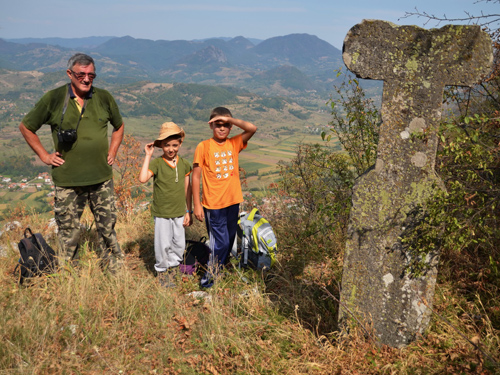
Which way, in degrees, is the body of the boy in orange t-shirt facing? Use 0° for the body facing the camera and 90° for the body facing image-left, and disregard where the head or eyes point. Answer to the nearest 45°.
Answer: approximately 0°

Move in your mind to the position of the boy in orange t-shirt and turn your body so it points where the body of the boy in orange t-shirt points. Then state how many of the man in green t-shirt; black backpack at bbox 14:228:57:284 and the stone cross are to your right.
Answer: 2

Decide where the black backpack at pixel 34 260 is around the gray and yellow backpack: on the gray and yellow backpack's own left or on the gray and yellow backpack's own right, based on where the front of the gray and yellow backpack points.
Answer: on the gray and yellow backpack's own right

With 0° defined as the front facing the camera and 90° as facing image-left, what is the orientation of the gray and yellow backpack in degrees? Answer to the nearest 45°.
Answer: approximately 315°

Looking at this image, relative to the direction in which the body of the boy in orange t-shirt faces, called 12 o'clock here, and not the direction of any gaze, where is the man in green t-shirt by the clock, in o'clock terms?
The man in green t-shirt is roughly at 3 o'clock from the boy in orange t-shirt.
